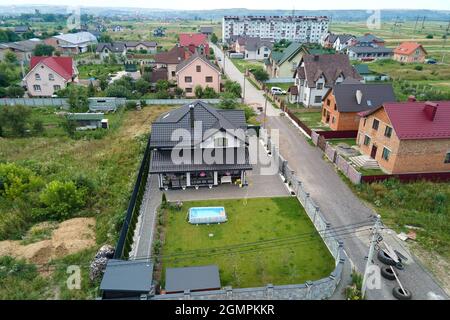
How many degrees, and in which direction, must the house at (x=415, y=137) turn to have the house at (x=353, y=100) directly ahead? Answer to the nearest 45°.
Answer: approximately 90° to its right

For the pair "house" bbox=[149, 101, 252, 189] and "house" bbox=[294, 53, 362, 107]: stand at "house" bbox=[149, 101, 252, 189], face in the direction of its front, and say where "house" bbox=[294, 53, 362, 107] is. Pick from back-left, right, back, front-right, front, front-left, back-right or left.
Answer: back-left

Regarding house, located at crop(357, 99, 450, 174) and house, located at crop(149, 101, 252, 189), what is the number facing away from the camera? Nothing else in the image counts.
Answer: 0

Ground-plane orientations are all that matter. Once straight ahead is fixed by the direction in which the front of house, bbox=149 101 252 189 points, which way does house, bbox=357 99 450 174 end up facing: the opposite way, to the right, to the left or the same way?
to the right

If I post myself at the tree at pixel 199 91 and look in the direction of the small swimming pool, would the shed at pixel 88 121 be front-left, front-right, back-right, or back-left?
front-right

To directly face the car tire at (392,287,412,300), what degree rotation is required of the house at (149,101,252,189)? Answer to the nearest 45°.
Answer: approximately 45° to its left

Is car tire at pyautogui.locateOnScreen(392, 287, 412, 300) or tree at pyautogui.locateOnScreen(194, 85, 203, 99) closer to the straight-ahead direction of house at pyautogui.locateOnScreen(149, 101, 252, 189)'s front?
the car tire

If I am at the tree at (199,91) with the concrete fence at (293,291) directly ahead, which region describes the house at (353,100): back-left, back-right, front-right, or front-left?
front-left

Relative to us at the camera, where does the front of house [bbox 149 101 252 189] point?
facing the viewer

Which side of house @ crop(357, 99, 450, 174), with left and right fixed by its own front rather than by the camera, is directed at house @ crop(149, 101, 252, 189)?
front

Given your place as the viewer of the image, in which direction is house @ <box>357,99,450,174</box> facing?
facing the viewer and to the left of the viewer

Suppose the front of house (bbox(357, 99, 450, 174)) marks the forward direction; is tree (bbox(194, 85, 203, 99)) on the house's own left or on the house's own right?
on the house's own right

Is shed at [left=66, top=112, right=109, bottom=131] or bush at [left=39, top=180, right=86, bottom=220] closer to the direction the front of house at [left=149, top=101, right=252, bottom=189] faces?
the bush

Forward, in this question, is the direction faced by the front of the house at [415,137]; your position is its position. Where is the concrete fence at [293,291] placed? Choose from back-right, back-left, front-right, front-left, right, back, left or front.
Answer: front-left

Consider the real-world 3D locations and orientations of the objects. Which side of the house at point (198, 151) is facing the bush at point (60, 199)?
right

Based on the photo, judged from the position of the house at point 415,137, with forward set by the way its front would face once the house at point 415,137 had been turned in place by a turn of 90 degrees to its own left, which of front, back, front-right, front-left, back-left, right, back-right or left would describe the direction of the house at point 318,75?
back

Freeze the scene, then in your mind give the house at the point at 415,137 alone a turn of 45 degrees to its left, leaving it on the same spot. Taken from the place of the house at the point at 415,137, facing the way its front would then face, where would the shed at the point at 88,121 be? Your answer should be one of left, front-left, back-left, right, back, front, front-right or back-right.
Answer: right

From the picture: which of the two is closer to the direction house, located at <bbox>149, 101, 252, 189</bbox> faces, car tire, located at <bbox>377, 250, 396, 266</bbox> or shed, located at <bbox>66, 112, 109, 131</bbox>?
the car tire

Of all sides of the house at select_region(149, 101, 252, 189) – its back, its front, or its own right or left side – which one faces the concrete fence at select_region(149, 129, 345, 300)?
front

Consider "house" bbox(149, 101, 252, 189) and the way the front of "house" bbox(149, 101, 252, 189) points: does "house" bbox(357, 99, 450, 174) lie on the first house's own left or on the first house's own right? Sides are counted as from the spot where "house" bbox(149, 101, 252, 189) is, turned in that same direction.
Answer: on the first house's own left
